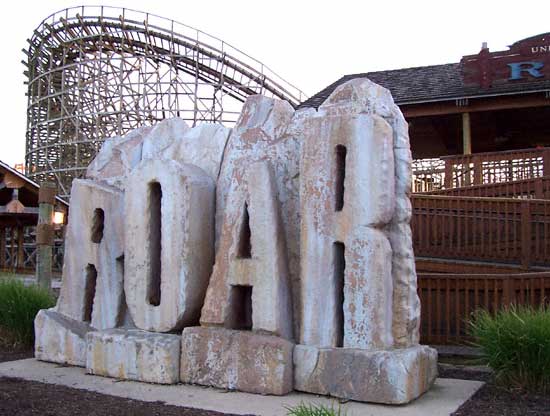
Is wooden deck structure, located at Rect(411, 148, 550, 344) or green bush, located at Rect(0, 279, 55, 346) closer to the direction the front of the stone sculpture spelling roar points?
the green bush

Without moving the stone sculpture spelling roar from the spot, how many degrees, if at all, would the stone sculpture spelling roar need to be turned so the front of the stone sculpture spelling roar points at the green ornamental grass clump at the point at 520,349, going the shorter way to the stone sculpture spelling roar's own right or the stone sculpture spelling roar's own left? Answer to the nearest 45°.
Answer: approximately 135° to the stone sculpture spelling roar's own left

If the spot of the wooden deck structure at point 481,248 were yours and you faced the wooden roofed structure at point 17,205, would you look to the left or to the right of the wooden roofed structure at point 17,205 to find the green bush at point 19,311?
left

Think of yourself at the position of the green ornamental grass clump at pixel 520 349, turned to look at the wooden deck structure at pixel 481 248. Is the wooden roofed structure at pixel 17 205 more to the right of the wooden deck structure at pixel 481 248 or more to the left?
left

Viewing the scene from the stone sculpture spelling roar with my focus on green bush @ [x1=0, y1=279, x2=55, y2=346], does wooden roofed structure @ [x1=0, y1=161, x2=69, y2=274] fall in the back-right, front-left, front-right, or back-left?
front-right

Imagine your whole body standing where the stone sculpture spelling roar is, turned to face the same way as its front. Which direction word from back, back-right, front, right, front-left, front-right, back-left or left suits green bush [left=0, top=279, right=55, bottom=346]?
right

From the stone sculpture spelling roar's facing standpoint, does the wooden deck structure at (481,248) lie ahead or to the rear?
to the rear

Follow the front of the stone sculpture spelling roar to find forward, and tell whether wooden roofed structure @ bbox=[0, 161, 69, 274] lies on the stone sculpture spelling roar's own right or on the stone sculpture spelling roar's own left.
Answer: on the stone sculpture spelling roar's own right

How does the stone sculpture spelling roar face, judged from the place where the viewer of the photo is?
facing the viewer and to the left of the viewer
